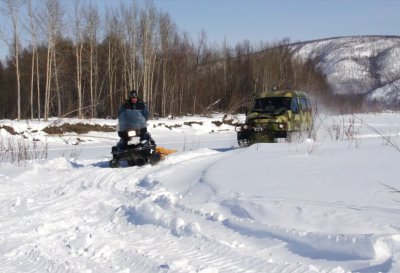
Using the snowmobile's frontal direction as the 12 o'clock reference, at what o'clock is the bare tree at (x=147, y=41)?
The bare tree is roughly at 6 o'clock from the snowmobile.

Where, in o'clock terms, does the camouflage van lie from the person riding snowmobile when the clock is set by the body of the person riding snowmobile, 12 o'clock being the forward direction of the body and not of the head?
The camouflage van is roughly at 8 o'clock from the person riding snowmobile.

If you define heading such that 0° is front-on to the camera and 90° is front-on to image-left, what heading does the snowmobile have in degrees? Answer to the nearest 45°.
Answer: approximately 0°

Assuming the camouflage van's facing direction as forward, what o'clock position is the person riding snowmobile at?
The person riding snowmobile is roughly at 12 o'clock from the camouflage van.

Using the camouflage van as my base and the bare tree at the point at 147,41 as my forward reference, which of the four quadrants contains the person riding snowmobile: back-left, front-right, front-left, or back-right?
back-left

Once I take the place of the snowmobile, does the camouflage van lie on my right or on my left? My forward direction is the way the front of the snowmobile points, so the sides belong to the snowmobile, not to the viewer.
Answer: on my left

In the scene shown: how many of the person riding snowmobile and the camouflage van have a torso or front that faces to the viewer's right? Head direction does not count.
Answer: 0

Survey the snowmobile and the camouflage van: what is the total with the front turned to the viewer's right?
0

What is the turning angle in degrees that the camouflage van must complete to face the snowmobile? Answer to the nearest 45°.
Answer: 0° — it already faces it

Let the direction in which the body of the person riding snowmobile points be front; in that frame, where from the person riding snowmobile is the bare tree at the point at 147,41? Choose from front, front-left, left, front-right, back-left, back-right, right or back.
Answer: back
